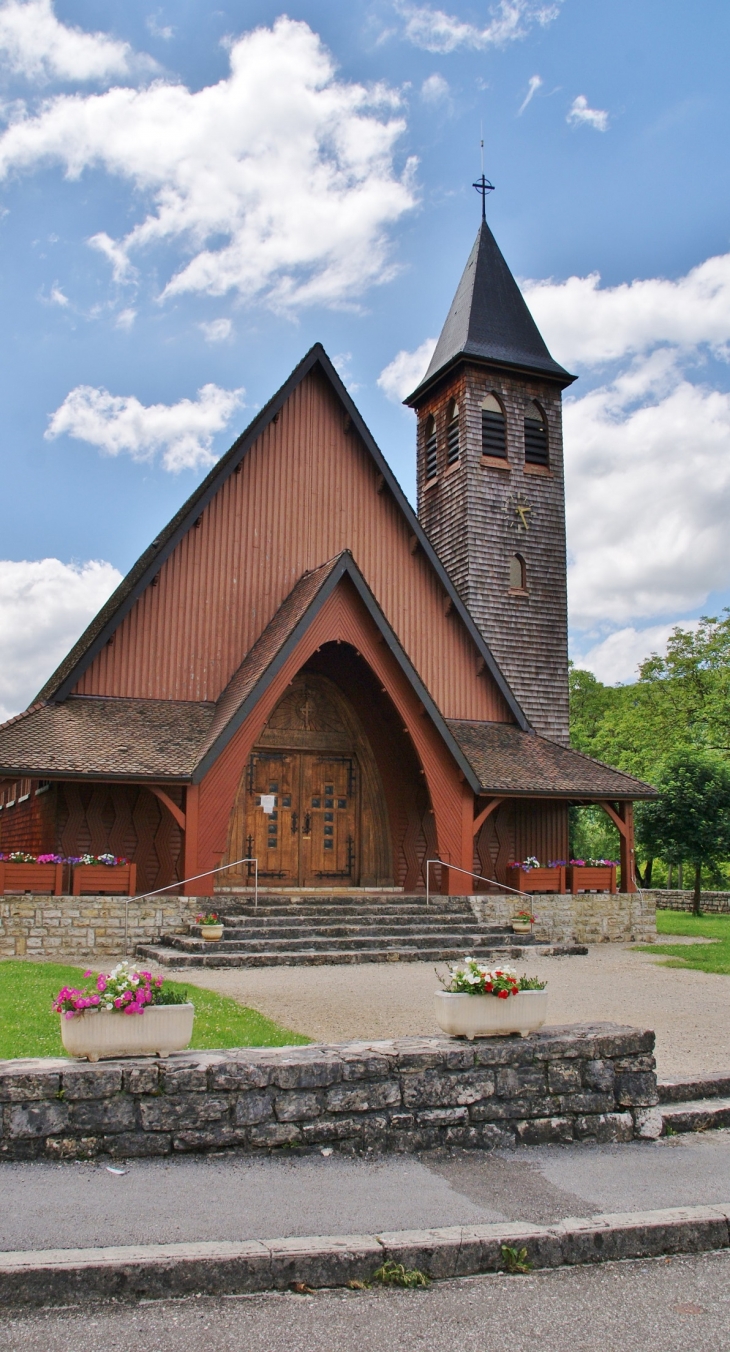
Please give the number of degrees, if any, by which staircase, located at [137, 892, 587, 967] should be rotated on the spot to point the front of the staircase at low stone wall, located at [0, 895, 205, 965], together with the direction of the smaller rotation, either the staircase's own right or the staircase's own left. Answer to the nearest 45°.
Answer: approximately 90° to the staircase's own right

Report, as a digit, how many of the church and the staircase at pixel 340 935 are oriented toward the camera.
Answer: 2

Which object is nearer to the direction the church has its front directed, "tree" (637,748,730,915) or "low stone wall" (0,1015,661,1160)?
the low stone wall

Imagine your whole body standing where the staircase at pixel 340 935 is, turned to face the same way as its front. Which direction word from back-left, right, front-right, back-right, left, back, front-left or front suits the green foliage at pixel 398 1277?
front

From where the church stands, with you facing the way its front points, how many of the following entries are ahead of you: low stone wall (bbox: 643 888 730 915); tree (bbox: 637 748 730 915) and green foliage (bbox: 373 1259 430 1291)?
1

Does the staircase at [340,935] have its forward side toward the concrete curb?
yes

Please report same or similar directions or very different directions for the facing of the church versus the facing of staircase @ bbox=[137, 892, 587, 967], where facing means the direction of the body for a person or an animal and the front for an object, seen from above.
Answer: same or similar directions

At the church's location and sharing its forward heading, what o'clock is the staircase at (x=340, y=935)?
The staircase is roughly at 12 o'clock from the church.

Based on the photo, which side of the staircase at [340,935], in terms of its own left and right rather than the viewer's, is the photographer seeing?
front

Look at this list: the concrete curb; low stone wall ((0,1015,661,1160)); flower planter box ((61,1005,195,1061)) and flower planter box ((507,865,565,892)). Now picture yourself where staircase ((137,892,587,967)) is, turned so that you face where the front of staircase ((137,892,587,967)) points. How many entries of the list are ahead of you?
3

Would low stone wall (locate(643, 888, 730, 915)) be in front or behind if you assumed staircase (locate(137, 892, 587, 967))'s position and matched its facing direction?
behind

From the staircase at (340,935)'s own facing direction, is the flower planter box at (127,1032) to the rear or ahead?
ahead

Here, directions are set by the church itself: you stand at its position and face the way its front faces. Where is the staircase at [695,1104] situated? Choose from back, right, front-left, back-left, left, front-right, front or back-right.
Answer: front

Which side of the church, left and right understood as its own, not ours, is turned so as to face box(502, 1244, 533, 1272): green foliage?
front

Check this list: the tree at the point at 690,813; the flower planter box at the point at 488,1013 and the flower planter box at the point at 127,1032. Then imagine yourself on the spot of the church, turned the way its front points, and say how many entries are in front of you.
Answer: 2
